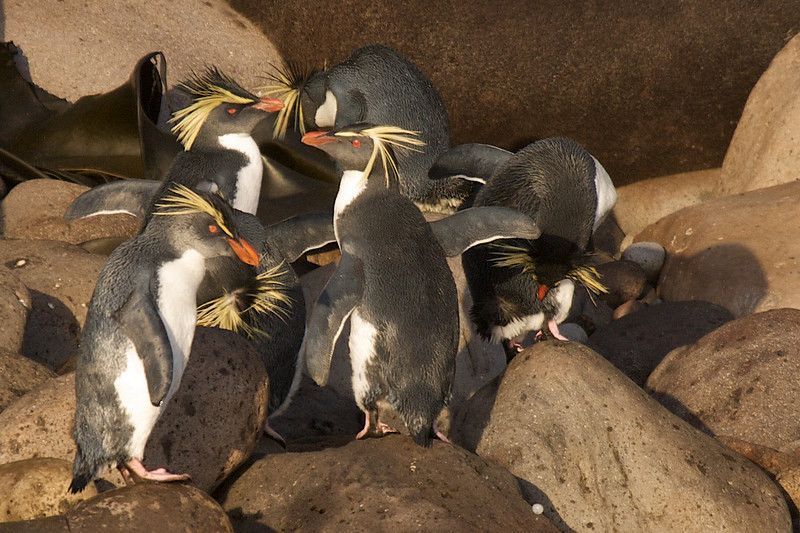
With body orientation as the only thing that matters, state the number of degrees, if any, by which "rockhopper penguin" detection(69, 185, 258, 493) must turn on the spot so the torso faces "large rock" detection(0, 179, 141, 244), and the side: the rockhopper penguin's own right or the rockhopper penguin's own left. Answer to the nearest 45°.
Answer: approximately 90° to the rockhopper penguin's own left

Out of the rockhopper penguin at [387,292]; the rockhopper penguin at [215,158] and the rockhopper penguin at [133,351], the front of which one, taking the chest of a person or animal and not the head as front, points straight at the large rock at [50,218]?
the rockhopper penguin at [387,292]

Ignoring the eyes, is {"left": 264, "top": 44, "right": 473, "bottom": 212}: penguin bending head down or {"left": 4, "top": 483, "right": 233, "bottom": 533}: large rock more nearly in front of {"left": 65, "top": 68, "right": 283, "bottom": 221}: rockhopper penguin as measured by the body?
the penguin bending head down

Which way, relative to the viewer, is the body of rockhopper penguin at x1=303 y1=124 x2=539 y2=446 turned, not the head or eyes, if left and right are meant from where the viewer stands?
facing away from the viewer and to the left of the viewer

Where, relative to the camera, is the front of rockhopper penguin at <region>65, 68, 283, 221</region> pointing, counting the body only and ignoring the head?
to the viewer's right

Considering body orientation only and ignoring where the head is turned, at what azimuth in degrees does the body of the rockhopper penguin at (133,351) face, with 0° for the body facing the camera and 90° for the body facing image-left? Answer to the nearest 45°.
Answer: approximately 270°

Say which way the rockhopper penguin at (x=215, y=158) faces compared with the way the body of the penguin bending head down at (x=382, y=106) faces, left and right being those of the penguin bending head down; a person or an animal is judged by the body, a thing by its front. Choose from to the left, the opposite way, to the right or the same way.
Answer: the opposite way

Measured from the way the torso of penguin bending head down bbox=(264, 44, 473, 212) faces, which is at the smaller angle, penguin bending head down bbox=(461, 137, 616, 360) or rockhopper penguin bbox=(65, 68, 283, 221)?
the rockhopper penguin

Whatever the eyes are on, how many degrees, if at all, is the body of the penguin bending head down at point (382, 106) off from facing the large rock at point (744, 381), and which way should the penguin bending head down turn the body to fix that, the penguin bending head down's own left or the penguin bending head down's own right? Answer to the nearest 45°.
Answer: approximately 135° to the penguin bending head down's own left

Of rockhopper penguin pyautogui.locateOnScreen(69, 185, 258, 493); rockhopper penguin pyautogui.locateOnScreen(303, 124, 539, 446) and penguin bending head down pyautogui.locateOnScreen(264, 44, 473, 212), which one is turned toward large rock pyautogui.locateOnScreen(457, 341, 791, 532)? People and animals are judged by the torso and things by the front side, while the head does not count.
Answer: rockhopper penguin pyautogui.locateOnScreen(69, 185, 258, 493)

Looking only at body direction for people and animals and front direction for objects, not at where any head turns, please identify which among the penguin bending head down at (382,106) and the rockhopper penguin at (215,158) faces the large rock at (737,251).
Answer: the rockhopper penguin

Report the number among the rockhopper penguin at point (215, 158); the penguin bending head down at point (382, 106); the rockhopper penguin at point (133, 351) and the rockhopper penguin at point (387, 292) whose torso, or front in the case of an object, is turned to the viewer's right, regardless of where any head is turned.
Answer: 2

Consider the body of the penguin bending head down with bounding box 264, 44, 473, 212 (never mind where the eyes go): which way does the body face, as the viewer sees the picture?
to the viewer's left
